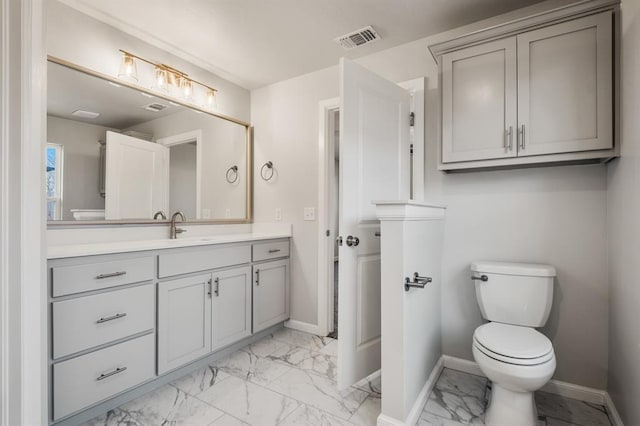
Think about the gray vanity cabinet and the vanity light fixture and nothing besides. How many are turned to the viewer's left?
0

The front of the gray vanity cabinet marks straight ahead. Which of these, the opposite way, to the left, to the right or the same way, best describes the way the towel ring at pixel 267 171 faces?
to the right

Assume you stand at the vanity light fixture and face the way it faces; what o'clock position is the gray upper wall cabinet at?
The gray upper wall cabinet is roughly at 12 o'clock from the vanity light fixture.

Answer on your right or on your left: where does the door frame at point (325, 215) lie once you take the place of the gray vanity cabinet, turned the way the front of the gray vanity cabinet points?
on your left

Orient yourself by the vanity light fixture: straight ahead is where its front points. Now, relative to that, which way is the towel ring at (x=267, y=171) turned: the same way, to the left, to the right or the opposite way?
to the right

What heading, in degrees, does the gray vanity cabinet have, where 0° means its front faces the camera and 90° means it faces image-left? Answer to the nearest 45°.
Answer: approximately 315°

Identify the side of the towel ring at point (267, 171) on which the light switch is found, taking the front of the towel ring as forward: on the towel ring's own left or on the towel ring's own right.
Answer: on the towel ring's own left

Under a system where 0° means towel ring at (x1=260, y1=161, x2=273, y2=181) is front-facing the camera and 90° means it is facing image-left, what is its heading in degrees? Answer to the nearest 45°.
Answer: approximately 45°

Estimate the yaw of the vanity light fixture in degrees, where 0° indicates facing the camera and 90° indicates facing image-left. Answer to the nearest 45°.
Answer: approximately 315°
